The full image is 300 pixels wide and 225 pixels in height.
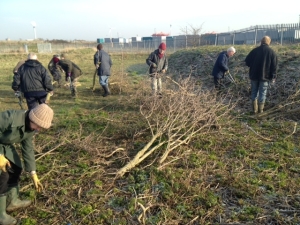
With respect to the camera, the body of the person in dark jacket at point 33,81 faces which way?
away from the camera

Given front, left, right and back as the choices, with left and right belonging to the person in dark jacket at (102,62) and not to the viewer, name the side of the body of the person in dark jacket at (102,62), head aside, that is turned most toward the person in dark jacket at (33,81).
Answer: left

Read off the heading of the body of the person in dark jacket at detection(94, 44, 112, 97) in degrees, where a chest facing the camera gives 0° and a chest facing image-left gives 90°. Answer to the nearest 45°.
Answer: approximately 135°

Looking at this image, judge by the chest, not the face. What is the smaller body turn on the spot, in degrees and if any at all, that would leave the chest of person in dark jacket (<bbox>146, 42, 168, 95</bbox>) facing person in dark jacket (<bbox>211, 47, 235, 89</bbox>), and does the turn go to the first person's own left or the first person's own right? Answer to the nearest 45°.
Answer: approximately 45° to the first person's own left

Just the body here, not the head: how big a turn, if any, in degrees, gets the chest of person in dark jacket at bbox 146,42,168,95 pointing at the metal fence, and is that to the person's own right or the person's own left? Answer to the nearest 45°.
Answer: approximately 135° to the person's own left

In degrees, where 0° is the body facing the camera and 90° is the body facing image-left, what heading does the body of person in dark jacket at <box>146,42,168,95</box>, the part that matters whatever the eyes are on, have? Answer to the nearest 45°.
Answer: approximately 315°

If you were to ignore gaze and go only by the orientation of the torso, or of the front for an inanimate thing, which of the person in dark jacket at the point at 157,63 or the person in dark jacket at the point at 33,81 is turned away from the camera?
the person in dark jacket at the point at 33,81

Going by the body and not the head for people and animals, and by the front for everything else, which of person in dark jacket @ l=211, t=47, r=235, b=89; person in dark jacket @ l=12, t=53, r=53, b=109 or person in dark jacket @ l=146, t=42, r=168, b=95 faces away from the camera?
person in dark jacket @ l=12, t=53, r=53, b=109
